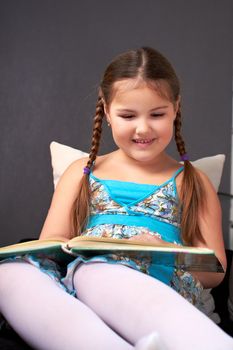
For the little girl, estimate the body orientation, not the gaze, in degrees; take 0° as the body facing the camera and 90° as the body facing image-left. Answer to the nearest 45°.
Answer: approximately 0°

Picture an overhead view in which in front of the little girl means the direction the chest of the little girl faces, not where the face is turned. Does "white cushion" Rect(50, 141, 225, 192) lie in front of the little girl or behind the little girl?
behind
